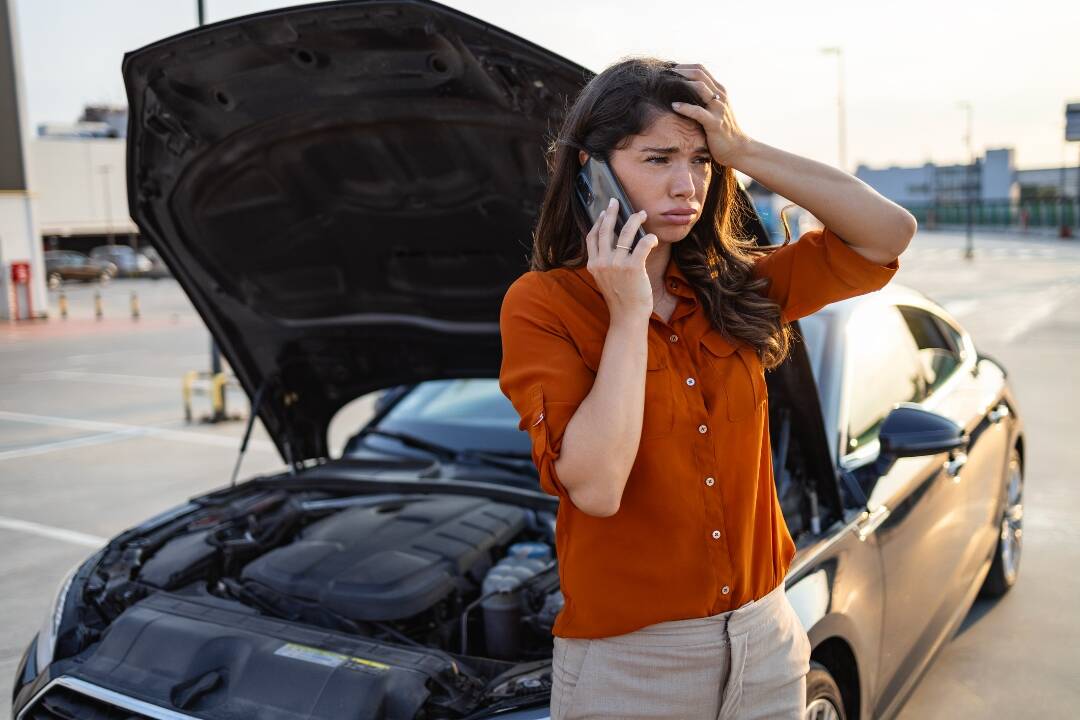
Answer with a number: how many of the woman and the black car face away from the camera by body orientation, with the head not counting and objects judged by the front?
0

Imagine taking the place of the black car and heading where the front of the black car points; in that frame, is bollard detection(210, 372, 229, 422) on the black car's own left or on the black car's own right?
on the black car's own right

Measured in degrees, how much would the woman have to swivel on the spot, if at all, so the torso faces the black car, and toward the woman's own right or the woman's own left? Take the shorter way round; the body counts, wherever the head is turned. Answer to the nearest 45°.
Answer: approximately 180°

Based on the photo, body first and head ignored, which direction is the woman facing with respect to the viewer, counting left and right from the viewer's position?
facing the viewer and to the right of the viewer

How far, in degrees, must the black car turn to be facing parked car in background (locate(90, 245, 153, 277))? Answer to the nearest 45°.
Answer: approximately 135° to its right

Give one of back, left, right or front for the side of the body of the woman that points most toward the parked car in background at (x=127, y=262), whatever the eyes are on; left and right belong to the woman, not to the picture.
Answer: back

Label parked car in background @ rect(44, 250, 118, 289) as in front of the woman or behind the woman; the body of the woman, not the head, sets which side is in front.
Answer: behind

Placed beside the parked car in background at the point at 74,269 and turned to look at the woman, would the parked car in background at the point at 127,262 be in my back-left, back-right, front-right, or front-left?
back-left

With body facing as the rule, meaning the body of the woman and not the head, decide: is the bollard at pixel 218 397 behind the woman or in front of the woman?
behind

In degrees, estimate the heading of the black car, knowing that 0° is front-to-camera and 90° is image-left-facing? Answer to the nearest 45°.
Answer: approximately 45°
